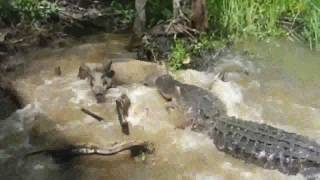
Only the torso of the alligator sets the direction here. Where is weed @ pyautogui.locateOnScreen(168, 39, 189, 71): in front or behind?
in front

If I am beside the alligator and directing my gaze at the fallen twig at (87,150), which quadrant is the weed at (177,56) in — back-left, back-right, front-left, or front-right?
front-right

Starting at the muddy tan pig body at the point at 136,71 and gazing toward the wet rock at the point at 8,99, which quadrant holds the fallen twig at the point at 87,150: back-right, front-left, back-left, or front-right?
front-left

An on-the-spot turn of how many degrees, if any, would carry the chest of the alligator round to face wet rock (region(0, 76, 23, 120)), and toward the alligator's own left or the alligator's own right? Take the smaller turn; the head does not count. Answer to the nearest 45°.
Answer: approximately 45° to the alligator's own left

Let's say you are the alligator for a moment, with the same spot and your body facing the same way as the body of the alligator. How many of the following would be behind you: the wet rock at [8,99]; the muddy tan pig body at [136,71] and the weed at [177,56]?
0

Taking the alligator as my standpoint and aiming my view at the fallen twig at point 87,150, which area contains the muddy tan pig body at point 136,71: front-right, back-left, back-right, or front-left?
front-right

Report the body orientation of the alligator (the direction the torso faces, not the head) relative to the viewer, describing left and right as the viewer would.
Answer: facing away from the viewer and to the left of the viewer

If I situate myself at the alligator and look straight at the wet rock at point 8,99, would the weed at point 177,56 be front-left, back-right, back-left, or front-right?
front-right

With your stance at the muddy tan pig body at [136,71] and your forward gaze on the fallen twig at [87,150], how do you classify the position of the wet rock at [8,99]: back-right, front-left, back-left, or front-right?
front-right

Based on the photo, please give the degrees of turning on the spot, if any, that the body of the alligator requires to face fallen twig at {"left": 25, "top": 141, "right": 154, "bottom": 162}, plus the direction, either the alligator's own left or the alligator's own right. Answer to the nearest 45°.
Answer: approximately 45° to the alligator's own left

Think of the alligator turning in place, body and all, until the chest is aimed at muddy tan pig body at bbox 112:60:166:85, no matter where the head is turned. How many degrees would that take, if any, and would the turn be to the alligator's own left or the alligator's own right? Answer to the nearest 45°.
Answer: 0° — it already faces it
